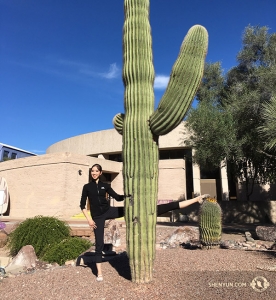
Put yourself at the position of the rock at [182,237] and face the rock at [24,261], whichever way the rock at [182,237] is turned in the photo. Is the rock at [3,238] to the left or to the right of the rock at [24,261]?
right

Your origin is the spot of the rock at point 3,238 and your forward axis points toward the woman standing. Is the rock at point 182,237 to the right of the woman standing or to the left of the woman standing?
left

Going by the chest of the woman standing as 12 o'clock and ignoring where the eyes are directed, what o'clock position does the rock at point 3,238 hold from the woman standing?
The rock is roughly at 5 o'clock from the woman standing.

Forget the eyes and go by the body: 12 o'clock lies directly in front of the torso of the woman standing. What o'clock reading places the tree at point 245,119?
The tree is roughly at 7 o'clock from the woman standing.

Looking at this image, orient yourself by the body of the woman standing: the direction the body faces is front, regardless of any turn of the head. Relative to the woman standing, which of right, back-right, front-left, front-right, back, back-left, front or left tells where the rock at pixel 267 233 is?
back-left

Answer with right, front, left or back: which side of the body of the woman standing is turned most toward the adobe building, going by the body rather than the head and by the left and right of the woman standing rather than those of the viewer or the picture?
back

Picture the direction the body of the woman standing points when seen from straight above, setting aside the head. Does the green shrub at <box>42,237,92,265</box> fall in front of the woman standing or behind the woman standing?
behind

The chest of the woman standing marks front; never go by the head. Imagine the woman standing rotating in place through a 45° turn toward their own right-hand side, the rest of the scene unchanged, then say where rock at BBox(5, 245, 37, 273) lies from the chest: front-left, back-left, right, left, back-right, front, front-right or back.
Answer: right

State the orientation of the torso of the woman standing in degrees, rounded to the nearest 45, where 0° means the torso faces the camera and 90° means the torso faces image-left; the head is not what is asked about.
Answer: approximately 0°

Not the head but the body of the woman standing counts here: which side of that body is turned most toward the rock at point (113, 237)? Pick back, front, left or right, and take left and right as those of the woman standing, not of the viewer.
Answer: back
